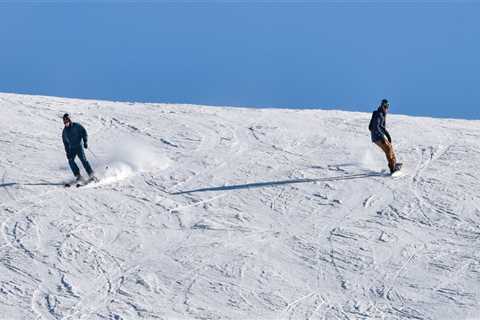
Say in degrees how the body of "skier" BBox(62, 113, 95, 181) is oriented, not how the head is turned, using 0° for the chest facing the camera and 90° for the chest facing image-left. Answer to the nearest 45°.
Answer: approximately 45°

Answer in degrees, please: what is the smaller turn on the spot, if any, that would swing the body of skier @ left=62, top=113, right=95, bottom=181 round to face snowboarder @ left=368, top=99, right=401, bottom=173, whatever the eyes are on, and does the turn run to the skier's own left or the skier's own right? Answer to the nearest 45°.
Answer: approximately 135° to the skier's own left

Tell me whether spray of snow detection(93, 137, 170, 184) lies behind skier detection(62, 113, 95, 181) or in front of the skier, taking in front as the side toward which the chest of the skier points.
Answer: behind
